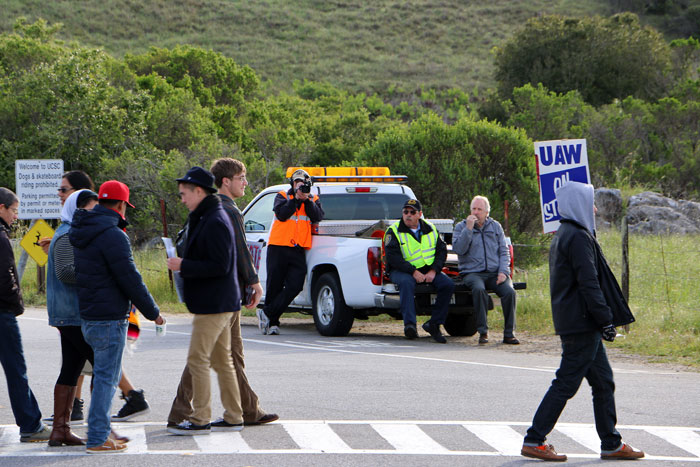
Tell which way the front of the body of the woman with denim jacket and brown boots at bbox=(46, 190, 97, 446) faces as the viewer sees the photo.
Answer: to the viewer's right

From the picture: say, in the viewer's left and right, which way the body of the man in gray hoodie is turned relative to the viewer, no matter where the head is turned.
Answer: facing to the right of the viewer

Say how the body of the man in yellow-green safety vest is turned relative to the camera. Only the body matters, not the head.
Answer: toward the camera

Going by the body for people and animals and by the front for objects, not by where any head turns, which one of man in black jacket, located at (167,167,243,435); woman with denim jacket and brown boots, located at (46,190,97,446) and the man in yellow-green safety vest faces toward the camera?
the man in yellow-green safety vest

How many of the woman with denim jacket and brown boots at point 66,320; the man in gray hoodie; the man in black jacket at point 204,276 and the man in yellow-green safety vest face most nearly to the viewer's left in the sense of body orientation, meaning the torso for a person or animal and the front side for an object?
1

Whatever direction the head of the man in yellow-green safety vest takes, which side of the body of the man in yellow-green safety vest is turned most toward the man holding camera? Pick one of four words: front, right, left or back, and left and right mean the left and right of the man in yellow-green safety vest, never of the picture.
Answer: right

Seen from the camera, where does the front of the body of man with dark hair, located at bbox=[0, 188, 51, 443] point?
to the viewer's right

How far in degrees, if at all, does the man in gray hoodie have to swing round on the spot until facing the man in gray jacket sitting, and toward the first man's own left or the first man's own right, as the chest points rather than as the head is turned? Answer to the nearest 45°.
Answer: approximately 90° to the first man's own left

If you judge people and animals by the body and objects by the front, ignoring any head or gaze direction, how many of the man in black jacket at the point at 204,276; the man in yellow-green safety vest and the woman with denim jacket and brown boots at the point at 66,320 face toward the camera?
1

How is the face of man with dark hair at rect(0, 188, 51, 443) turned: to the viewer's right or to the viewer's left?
to the viewer's right

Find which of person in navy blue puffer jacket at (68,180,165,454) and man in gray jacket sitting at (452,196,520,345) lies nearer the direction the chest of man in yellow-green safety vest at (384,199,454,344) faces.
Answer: the person in navy blue puffer jacket

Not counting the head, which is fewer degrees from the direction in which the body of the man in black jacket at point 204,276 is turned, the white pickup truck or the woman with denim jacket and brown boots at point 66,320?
the woman with denim jacket and brown boots

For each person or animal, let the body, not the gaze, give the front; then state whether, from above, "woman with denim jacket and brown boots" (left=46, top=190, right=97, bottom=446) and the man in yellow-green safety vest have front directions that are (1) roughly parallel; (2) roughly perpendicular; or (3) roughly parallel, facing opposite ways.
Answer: roughly perpendicular

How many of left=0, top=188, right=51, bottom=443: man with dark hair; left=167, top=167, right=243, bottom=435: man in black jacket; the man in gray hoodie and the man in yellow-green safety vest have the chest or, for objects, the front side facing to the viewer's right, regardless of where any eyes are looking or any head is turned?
2

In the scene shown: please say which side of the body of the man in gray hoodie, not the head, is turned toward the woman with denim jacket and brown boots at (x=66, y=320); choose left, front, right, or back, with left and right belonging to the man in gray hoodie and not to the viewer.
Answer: back

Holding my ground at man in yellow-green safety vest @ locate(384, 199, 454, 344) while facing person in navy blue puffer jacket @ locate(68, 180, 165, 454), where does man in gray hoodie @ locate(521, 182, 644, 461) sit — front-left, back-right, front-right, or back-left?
front-left
